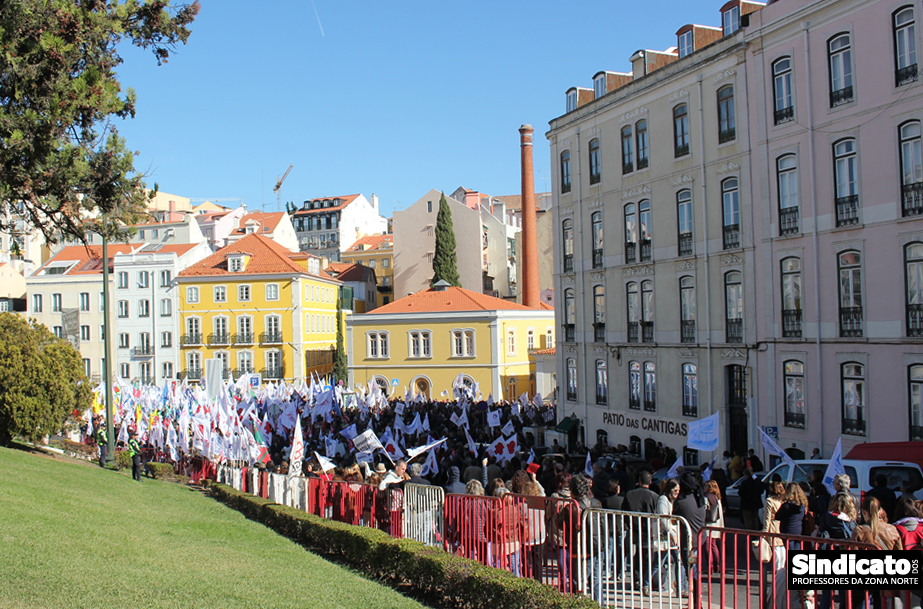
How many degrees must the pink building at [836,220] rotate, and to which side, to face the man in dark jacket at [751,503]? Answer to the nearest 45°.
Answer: approximately 45° to its left

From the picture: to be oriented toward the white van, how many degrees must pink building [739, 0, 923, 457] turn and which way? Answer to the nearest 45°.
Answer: approximately 45° to its left

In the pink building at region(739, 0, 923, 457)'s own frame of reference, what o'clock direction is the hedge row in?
The hedge row is roughly at 11 o'clock from the pink building.

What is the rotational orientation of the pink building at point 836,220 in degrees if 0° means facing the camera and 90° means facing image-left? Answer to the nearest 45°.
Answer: approximately 45°
